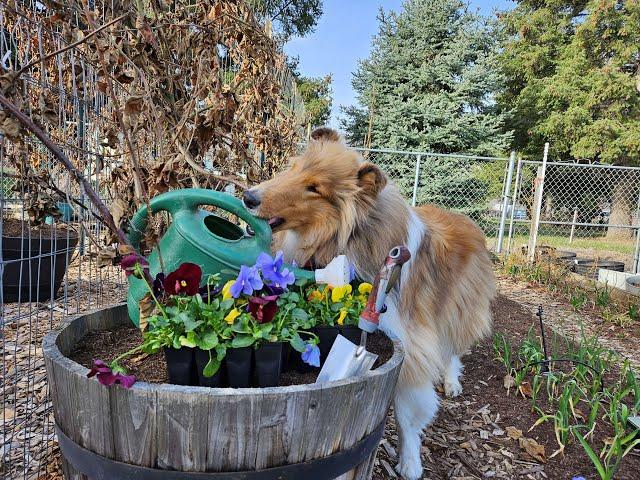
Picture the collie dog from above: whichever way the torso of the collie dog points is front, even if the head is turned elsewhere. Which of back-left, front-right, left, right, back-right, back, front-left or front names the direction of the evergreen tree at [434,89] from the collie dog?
back-right

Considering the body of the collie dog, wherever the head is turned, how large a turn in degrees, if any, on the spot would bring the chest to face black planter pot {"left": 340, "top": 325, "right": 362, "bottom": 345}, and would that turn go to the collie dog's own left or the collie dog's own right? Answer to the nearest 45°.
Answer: approximately 45° to the collie dog's own left

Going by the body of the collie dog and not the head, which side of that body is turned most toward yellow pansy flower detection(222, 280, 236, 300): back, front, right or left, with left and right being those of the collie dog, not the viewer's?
front

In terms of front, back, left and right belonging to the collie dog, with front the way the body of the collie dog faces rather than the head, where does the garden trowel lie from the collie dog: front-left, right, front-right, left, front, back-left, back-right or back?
front-left

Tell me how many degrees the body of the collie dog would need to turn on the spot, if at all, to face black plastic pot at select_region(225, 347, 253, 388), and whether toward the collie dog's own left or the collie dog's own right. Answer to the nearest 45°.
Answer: approximately 45° to the collie dog's own left

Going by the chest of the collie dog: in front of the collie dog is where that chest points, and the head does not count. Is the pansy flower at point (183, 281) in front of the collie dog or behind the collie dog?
in front

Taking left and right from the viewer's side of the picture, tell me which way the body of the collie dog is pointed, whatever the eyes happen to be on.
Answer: facing the viewer and to the left of the viewer

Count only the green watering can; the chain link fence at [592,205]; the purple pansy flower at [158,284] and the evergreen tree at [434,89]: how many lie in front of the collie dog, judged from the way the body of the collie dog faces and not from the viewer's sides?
2

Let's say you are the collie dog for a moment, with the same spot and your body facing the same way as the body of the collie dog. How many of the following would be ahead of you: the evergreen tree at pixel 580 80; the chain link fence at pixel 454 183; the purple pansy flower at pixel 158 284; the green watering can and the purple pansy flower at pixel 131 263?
3

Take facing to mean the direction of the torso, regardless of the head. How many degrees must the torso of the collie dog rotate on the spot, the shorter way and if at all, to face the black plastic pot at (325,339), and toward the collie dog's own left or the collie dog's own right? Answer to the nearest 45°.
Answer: approximately 45° to the collie dog's own left

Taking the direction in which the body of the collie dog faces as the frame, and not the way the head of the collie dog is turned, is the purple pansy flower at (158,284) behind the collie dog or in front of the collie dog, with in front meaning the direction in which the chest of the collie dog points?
in front

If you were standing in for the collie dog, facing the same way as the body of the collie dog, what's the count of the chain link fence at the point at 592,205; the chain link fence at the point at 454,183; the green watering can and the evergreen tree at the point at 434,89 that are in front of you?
1

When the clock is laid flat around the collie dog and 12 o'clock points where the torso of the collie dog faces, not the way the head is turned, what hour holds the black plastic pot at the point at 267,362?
The black plastic pot is roughly at 11 o'clock from the collie dog.

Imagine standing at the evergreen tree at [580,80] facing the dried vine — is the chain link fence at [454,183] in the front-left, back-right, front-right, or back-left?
front-right

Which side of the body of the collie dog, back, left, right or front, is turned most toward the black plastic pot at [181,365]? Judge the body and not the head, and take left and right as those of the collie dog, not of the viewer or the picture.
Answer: front
